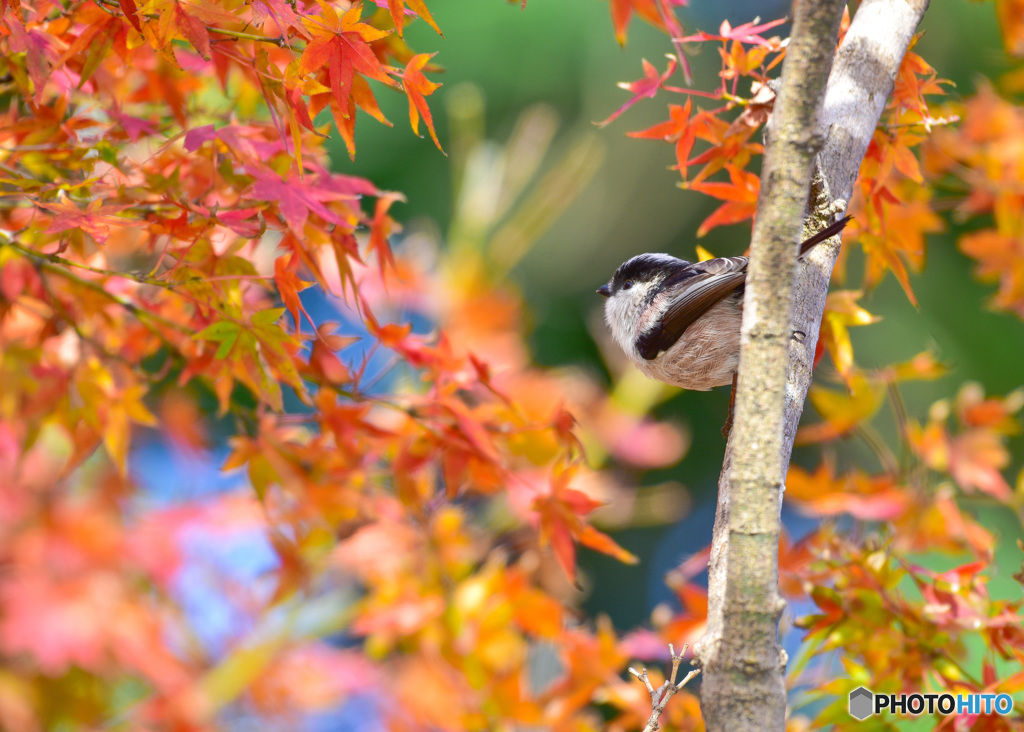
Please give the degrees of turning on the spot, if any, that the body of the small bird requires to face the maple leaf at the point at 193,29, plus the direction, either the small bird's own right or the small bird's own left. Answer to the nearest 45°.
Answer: approximately 45° to the small bird's own left

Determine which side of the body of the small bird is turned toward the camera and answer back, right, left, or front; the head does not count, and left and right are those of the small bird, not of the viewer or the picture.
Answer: left
